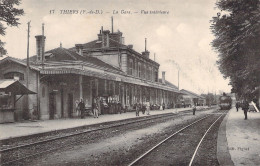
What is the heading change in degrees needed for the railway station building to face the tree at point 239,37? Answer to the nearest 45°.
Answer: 0° — it already faces it

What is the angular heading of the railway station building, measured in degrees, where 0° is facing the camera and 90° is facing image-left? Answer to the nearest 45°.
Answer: approximately 315°

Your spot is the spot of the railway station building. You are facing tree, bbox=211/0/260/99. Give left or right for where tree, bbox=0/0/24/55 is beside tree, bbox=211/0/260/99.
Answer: right

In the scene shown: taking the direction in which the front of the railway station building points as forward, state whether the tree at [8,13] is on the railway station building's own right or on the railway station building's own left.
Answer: on the railway station building's own right
